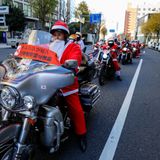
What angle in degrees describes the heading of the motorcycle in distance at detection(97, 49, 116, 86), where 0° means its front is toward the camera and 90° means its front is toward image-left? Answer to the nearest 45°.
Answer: approximately 45°

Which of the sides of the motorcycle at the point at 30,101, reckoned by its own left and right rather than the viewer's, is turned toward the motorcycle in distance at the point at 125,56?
back

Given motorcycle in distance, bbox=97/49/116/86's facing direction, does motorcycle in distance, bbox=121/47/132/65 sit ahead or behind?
behind

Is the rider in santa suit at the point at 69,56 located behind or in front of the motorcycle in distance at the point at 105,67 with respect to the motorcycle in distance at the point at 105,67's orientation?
in front

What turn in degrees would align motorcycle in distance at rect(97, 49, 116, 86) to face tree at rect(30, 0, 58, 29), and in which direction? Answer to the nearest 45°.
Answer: approximately 135° to its right

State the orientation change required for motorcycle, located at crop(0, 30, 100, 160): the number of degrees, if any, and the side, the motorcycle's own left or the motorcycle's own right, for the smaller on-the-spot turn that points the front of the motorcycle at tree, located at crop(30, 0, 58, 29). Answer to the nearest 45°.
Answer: approximately 135° to the motorcycle's own right

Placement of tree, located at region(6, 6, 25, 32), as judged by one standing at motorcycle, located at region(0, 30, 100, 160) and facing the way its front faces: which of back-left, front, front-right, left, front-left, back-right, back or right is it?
back-right
